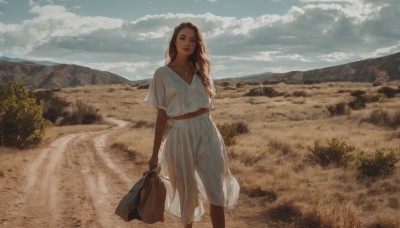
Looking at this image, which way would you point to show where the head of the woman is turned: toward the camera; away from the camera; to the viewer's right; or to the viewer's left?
toward the camera

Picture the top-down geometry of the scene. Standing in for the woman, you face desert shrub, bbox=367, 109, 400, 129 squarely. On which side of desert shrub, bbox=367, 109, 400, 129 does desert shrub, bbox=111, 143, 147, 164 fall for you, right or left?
left

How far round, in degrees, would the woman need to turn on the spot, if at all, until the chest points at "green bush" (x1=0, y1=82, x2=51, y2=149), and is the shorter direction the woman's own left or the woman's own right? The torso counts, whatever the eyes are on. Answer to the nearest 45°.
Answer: approximately 180°

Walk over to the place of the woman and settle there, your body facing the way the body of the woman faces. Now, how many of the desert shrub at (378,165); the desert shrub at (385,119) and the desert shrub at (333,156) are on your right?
0

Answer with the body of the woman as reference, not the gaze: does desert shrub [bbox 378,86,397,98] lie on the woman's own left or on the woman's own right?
on the woman's own left

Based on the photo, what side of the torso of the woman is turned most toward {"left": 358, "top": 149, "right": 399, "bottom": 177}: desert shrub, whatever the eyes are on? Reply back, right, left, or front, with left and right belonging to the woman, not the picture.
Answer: left

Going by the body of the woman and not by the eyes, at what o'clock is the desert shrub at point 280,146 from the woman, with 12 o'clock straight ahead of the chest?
The desert shrub is roughly at 8 o'clock from the woman.

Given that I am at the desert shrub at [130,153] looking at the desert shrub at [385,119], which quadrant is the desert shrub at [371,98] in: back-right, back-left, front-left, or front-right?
front-left

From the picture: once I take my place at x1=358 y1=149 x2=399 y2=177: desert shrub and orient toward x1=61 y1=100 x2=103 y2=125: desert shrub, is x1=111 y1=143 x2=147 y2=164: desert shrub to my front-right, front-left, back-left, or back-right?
front-left

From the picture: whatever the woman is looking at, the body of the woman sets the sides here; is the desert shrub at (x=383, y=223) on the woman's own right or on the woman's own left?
on the woman's own left

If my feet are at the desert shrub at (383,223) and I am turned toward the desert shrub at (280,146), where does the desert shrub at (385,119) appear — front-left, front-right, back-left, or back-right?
front-right

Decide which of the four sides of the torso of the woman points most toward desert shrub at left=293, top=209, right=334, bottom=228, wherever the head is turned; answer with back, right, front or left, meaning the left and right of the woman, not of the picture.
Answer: left

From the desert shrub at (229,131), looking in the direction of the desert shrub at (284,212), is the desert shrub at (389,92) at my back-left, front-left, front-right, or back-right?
back-left
